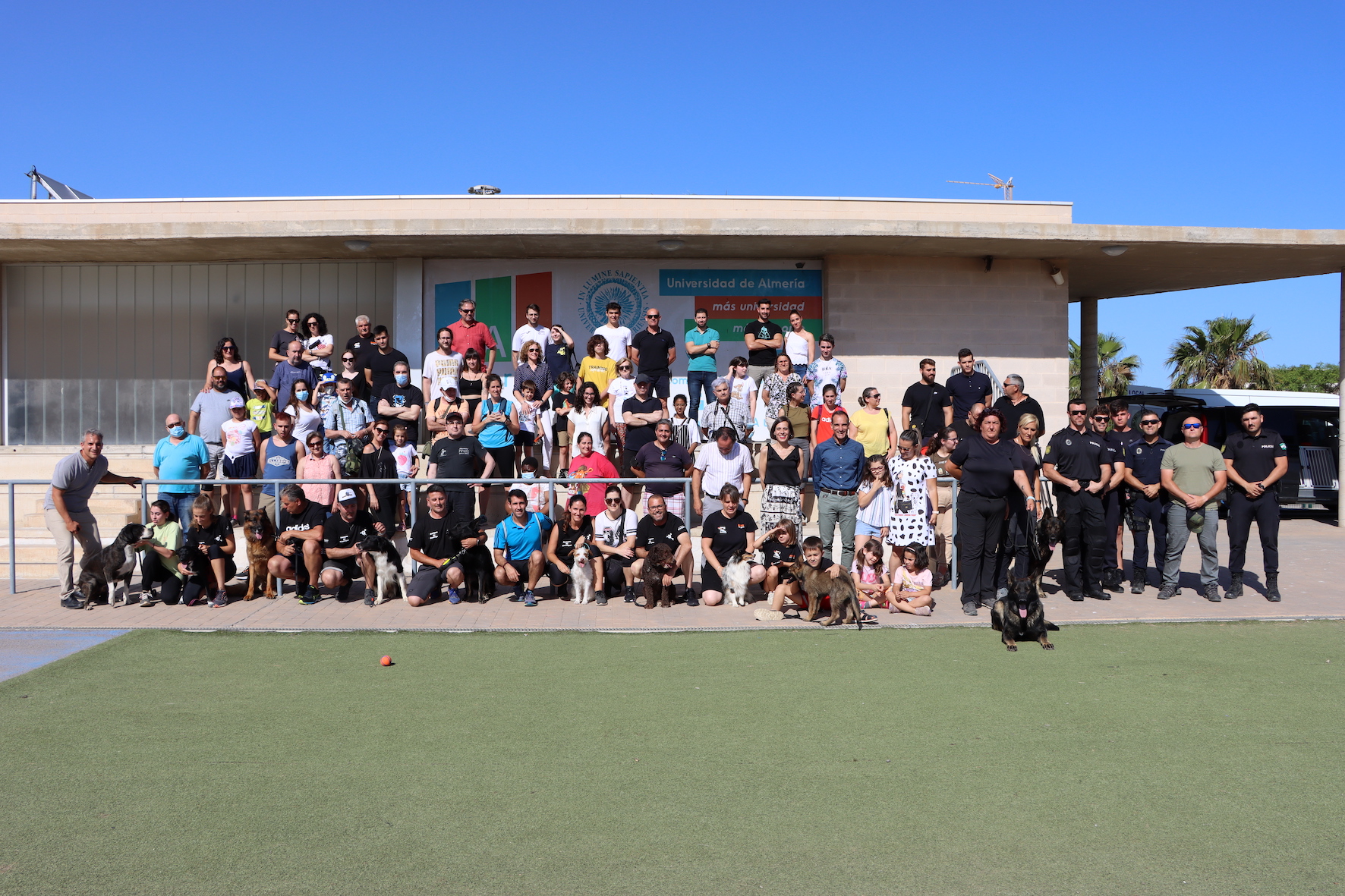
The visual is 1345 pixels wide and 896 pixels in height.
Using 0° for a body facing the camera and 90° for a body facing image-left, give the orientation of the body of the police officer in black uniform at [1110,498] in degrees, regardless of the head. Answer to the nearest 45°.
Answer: approximately 45°

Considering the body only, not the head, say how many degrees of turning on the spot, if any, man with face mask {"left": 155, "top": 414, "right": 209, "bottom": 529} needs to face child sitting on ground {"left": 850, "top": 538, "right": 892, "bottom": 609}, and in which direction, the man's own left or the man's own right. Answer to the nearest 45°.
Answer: approximately 45° to the man's own left

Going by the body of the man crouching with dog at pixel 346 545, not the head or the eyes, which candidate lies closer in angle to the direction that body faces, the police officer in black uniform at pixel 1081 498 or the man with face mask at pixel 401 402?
the police officer in black uniform

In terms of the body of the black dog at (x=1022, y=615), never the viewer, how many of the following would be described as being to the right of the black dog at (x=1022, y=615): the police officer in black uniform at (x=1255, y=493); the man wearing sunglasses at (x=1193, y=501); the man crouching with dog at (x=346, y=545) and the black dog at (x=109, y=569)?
2

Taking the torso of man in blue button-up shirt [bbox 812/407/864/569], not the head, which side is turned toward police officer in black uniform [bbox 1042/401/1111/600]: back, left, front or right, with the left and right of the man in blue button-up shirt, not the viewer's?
left

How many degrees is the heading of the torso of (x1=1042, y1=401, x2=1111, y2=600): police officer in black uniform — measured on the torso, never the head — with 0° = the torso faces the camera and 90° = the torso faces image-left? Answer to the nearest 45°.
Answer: approximately 0°

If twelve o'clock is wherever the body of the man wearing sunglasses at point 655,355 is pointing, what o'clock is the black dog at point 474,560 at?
The black dog is roughly at 1 o'clock from the man wearing sunglasses.

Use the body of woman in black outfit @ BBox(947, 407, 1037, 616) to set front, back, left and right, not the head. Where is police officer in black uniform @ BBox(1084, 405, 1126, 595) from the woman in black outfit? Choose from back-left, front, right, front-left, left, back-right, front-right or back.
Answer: back-left

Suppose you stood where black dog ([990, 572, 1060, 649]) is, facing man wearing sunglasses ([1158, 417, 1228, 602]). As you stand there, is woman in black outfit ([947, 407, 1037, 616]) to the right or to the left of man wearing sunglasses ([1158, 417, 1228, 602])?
left
